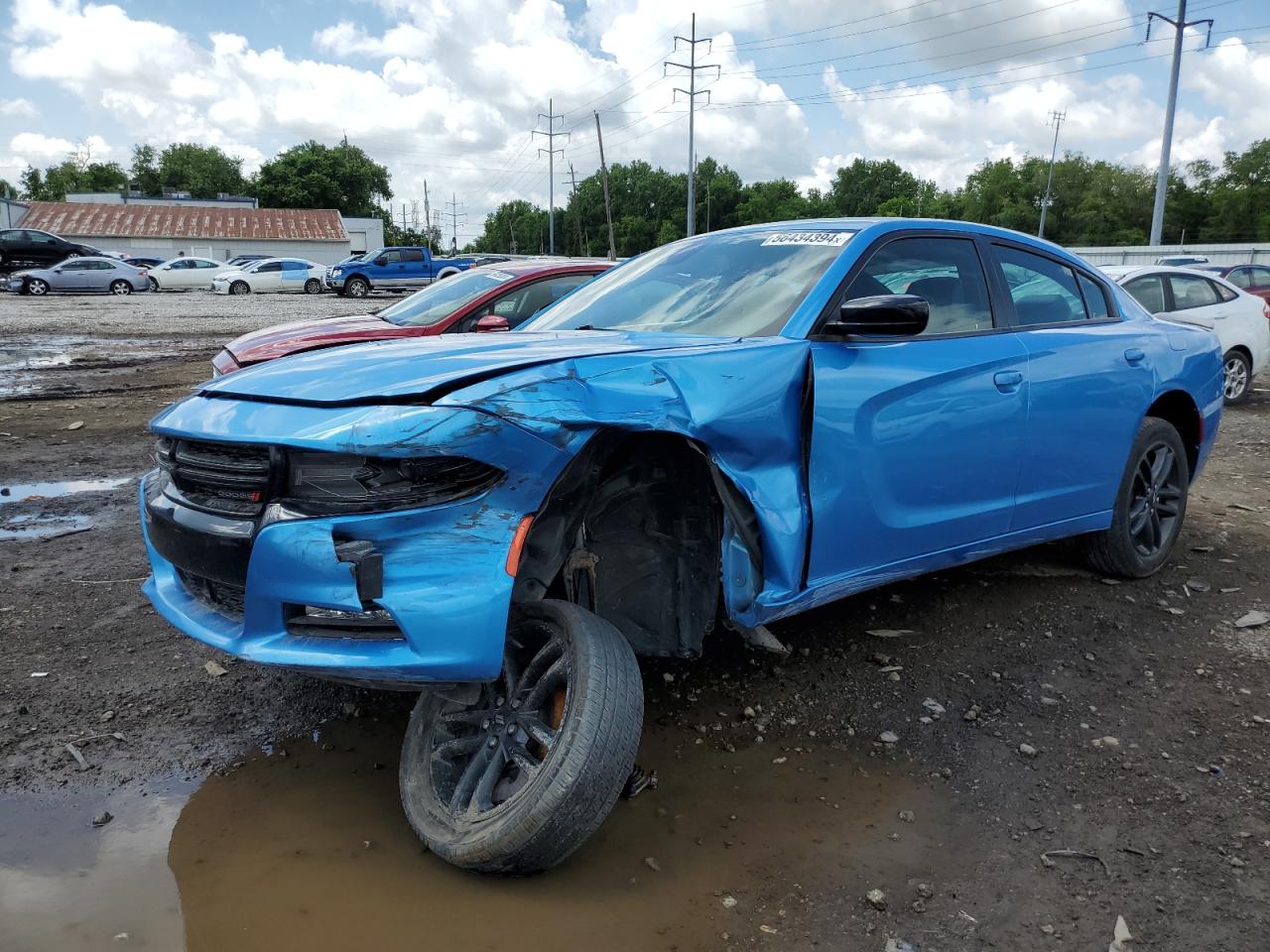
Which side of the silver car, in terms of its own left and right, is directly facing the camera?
left

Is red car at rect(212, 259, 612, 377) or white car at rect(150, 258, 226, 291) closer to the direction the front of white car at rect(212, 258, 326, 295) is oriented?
the white car

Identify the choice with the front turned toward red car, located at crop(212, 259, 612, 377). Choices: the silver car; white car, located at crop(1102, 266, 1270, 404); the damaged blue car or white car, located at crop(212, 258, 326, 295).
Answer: white car, located at crop(1102, 266, 1270, 404)

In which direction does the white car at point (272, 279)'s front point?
to the viewer's left

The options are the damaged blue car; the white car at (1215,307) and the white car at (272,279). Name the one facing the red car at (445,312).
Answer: the white car at (1215,307)

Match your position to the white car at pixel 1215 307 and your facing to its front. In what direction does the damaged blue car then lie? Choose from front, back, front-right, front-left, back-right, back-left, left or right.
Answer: front-left

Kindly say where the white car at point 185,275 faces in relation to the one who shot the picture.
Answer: facing to the left of the viewer
